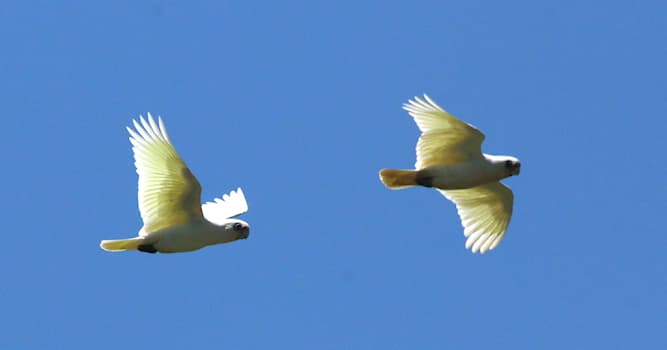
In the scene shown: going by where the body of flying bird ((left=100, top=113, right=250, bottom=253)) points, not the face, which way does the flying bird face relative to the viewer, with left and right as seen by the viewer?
facing to the right of the viewer

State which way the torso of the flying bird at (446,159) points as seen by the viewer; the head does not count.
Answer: to the viewer's right
